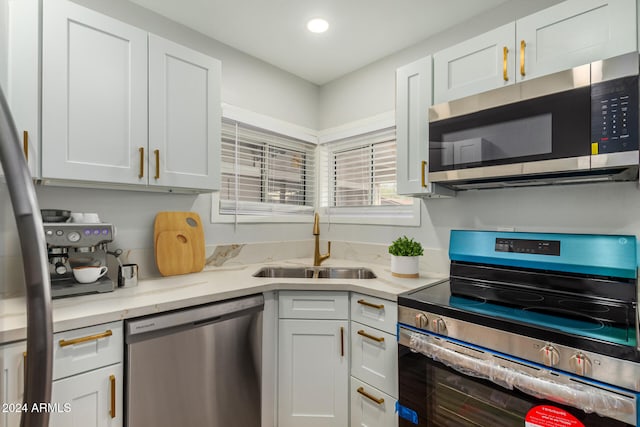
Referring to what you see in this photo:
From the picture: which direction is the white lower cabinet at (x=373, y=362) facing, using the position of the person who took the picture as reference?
facing the viewer and to the left of the viewer

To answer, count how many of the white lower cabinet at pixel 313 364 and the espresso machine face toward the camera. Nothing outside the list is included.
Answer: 2

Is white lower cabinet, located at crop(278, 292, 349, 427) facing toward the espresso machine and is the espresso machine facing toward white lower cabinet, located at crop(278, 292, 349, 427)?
no

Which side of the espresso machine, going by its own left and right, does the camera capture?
front

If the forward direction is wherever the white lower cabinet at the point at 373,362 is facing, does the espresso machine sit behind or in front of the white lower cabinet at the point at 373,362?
in front

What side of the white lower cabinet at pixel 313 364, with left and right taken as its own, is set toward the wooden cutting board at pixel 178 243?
right

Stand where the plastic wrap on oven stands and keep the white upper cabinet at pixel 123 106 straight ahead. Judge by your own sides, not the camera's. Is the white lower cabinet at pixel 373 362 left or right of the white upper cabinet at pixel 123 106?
right

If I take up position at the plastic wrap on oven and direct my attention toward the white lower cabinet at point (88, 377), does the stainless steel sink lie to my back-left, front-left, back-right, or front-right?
front-right

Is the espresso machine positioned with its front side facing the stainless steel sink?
no

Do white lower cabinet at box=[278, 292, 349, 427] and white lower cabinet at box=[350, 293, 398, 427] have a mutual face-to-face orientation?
no

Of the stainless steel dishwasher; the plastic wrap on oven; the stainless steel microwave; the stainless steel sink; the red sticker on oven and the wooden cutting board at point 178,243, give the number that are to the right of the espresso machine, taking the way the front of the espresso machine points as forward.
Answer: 0
